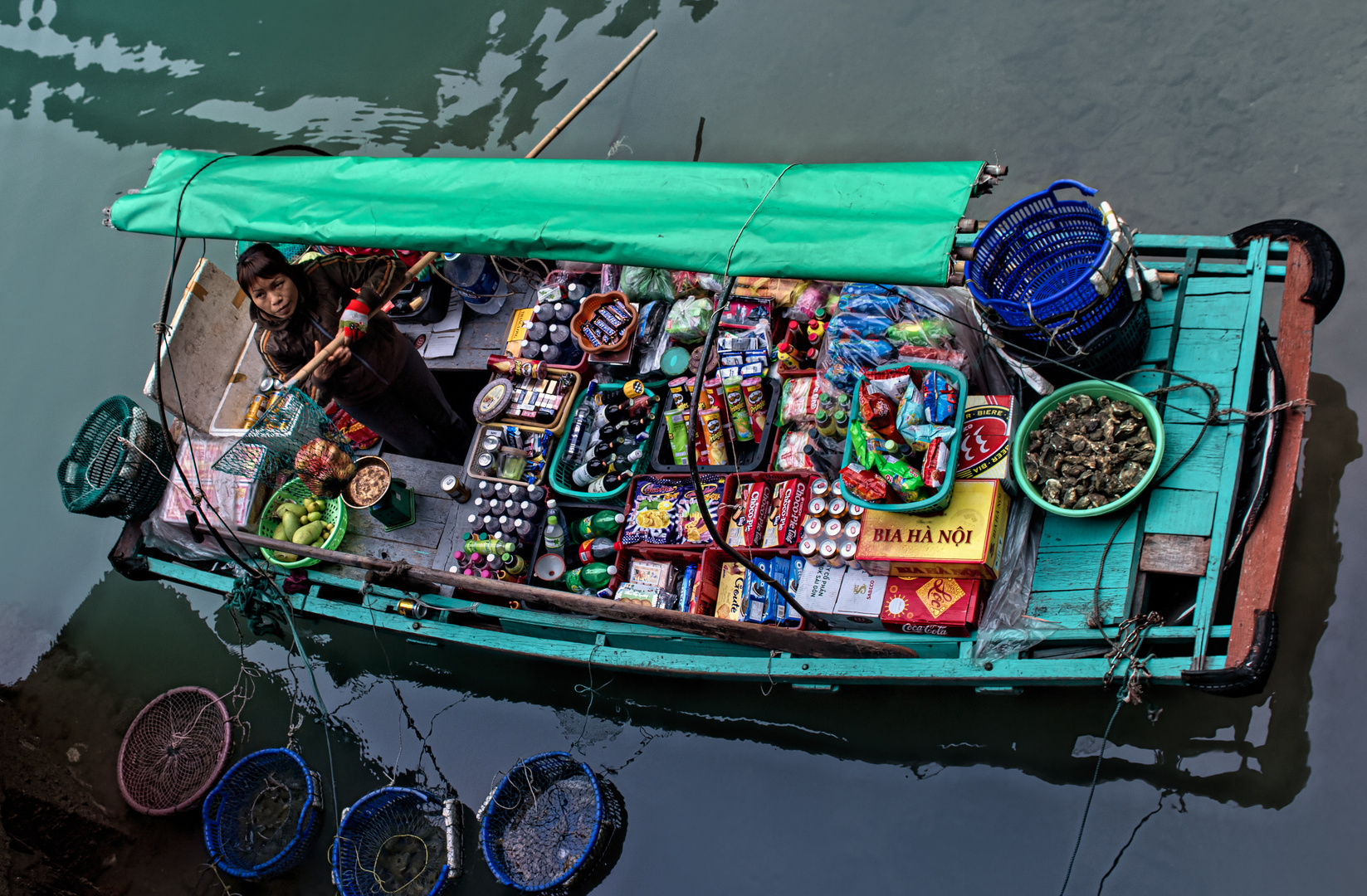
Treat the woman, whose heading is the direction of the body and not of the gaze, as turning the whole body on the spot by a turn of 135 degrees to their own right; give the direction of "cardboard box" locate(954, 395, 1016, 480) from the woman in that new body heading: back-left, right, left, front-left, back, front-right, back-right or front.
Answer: back-right

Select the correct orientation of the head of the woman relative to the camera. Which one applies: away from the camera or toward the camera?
toward the camera

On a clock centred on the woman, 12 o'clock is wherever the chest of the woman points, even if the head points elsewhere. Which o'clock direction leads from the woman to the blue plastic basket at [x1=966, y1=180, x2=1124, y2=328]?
The blue plastic basket is roughly at 9 o'clock from the woman.

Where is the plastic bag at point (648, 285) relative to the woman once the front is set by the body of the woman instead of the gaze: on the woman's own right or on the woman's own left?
on the woman's own left

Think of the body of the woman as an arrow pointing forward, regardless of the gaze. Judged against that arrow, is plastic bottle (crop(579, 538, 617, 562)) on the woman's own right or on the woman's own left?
on the woman's own left

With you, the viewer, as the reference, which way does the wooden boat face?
facing to the right of the viewer

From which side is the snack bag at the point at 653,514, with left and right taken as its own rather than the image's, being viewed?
front

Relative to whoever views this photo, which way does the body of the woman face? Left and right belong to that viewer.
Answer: facing the viewer and to the left of the viewer
